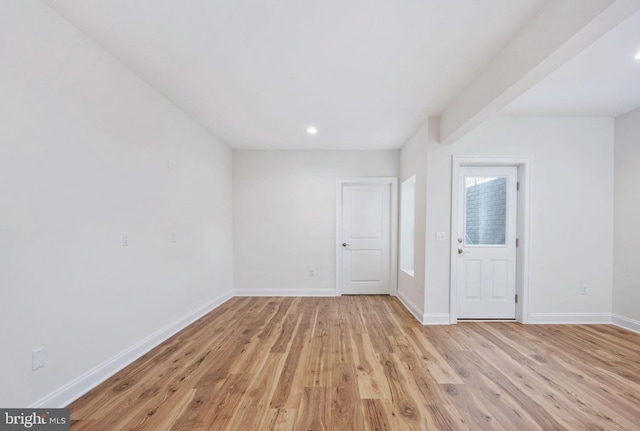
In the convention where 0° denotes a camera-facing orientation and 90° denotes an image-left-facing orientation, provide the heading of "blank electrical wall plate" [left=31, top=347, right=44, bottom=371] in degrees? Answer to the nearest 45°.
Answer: approximately 315°

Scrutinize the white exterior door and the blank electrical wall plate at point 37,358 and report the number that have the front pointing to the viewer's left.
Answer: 0

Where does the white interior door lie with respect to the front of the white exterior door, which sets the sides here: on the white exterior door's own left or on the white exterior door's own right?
on the white exterior door's own right

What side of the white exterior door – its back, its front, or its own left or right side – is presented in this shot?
front

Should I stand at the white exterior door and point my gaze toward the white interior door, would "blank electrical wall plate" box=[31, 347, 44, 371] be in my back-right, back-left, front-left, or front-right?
front-left

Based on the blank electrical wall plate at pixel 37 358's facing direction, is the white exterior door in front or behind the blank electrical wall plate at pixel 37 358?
in front

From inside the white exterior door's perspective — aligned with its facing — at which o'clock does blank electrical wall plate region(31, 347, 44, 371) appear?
The blank electrical wall plate is roughly at 1 o'clock from the white exterior door.

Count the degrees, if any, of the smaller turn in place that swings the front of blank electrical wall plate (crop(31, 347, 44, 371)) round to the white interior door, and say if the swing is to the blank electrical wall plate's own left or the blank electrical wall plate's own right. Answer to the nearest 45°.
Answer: approximately 45° to the blank electrical wall plate's own left
